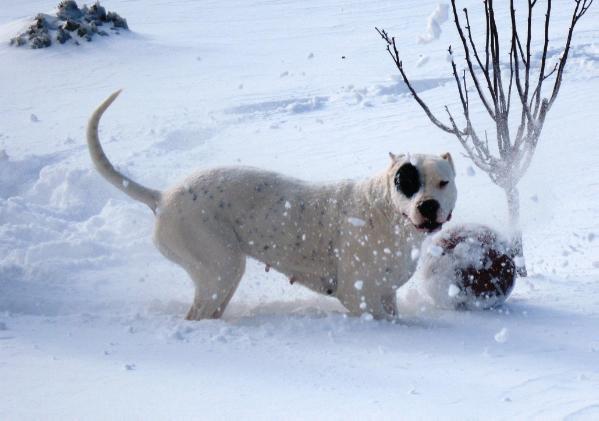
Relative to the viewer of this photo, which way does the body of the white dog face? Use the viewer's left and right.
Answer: facing to the right of the viewer

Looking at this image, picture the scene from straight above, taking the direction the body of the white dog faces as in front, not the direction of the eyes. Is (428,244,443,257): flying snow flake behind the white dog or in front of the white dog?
in front

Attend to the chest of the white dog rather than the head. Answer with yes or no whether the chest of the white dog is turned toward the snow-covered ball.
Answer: yes

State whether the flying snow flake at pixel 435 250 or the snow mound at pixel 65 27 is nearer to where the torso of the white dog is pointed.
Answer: the flying snow flake

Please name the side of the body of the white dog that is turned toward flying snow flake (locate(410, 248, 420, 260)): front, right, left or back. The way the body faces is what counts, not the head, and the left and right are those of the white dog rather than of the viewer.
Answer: front

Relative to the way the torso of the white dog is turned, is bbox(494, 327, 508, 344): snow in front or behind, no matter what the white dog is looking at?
in front

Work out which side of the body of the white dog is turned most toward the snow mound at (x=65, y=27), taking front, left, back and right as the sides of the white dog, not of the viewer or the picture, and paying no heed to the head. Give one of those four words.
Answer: left
